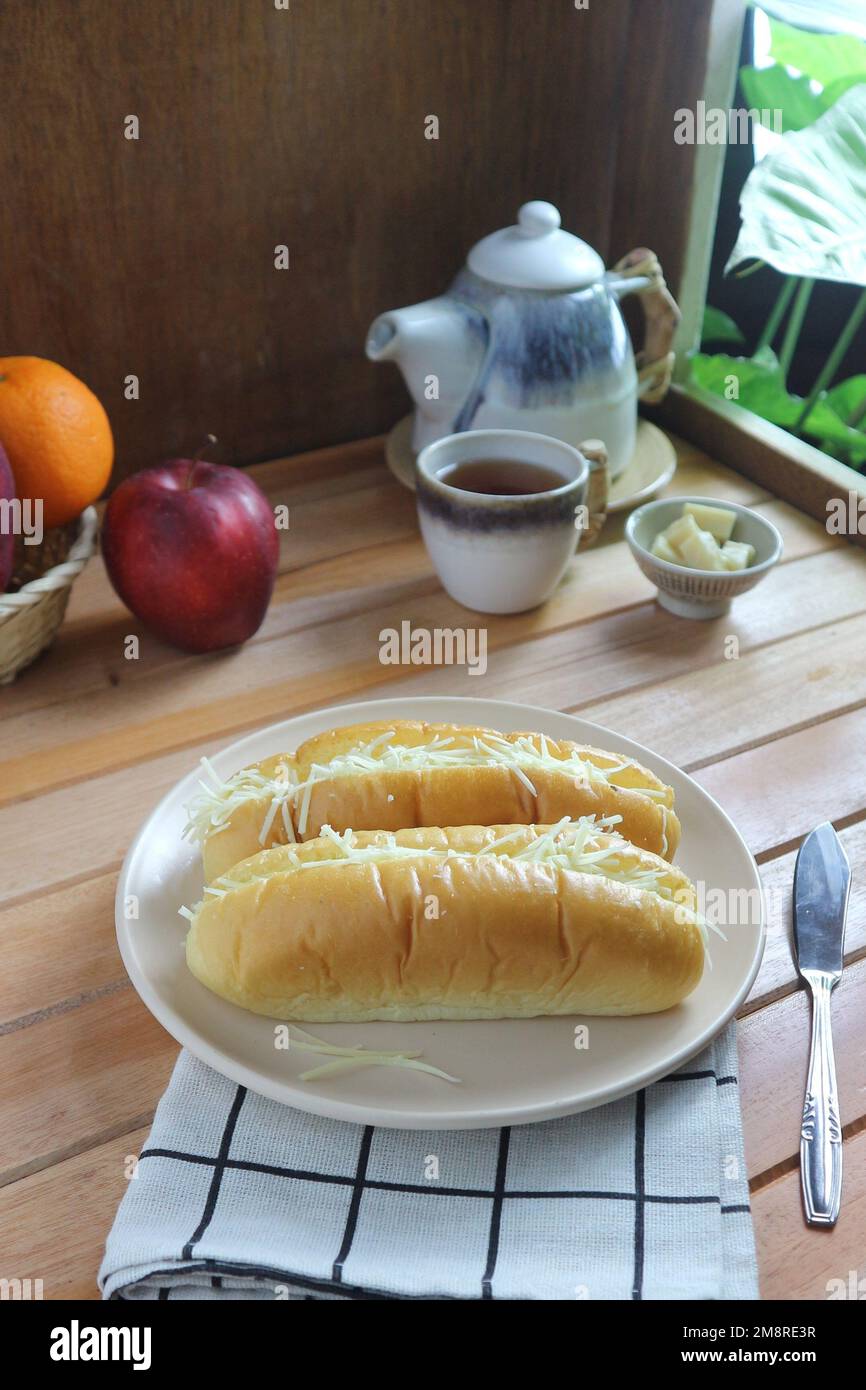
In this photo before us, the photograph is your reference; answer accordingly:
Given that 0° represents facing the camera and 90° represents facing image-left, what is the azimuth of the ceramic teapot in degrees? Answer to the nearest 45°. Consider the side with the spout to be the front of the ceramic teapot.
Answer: approximately 45°

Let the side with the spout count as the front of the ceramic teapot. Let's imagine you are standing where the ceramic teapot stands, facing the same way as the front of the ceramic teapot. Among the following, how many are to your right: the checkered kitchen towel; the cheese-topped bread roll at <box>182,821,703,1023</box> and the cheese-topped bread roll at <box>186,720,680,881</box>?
0

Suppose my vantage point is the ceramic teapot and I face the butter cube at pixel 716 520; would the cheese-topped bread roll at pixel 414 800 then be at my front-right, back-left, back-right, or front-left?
front-right

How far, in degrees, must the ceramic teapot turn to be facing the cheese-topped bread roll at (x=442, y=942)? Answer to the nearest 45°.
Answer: approximately 45° to its left

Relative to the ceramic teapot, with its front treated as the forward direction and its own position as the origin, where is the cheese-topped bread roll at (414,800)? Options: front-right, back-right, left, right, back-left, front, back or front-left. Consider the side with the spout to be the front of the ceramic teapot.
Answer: front-left
